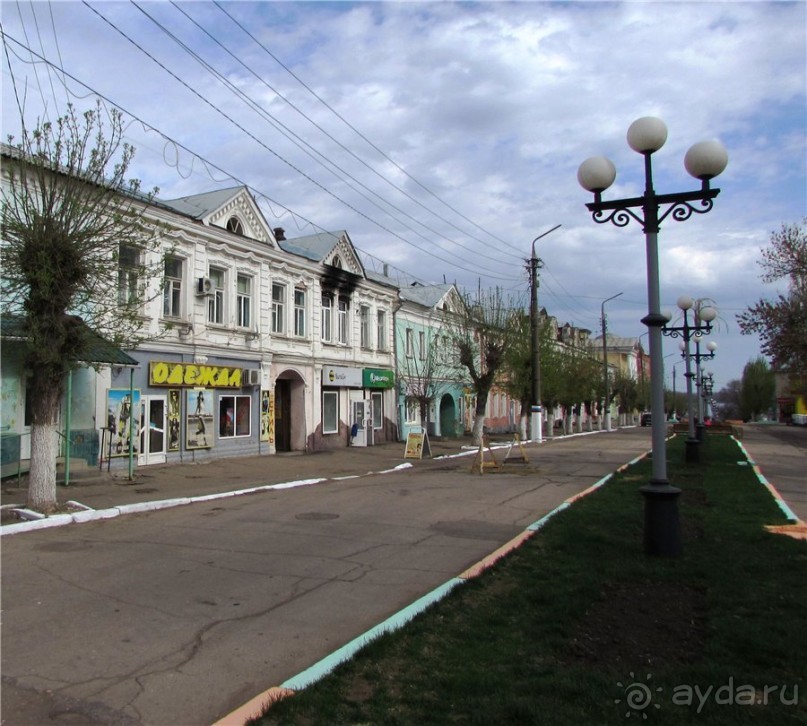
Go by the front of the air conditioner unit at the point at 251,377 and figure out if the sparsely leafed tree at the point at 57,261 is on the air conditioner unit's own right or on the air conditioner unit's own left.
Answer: on the air conditioner unit's own right

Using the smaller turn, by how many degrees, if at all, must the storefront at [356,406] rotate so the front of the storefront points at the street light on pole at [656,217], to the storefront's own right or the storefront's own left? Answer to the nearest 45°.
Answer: approximately 45° to the storefront's own right

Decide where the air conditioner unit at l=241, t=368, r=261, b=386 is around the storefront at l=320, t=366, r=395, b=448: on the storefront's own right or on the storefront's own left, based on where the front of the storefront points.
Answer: on the storefront's own right

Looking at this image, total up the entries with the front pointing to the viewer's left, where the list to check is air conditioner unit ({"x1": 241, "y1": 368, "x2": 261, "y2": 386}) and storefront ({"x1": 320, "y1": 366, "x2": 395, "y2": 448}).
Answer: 0

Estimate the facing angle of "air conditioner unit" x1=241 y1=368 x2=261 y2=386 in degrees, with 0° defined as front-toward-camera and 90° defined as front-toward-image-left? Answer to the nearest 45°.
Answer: approximately 315°

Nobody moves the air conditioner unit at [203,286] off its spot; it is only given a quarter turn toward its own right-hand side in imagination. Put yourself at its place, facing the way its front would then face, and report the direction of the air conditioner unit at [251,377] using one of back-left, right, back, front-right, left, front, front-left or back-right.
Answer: back

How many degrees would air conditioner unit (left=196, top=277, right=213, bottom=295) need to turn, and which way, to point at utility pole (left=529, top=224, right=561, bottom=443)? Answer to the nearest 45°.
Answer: approximately 90° to its left

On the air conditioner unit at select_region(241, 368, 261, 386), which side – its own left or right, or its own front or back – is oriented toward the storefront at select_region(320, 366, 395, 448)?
left

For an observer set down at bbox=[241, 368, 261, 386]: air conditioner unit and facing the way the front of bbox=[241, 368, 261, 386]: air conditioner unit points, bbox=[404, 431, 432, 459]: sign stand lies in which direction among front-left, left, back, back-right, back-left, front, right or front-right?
front-left

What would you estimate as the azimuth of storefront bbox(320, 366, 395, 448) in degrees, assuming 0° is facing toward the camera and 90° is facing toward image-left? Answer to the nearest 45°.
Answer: approximately 315°

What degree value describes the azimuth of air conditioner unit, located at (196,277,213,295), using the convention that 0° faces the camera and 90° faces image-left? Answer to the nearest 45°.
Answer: approximately 315°

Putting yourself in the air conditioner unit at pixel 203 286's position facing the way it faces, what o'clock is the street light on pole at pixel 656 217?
The street light on pole is roughly at 1 o'clock from the air conditioner unit.

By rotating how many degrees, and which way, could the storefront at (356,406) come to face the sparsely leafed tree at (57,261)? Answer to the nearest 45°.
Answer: approximately 45° to its right

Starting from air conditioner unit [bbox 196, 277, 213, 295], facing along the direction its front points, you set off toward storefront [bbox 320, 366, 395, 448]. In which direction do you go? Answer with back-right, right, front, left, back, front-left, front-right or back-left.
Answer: left
